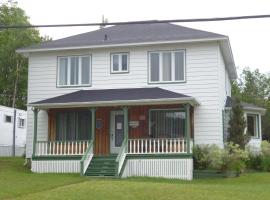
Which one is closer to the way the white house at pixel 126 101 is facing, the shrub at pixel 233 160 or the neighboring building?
the shrub

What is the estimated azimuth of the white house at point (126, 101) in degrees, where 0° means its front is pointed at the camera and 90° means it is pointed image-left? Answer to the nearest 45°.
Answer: approximately 0°

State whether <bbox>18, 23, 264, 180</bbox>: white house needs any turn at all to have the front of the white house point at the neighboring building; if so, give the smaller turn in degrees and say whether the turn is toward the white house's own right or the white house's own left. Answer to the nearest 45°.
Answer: approximately 135° to the white house's own right

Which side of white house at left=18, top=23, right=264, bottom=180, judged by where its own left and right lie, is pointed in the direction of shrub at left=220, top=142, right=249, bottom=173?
left

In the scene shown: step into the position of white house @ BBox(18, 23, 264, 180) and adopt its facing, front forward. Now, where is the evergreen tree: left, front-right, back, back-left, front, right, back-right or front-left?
left

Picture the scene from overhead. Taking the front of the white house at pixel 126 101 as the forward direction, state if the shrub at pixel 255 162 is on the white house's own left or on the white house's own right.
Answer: on the white house's own left

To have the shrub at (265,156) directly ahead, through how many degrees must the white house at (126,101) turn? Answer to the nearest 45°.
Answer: approximately 90° to its left
